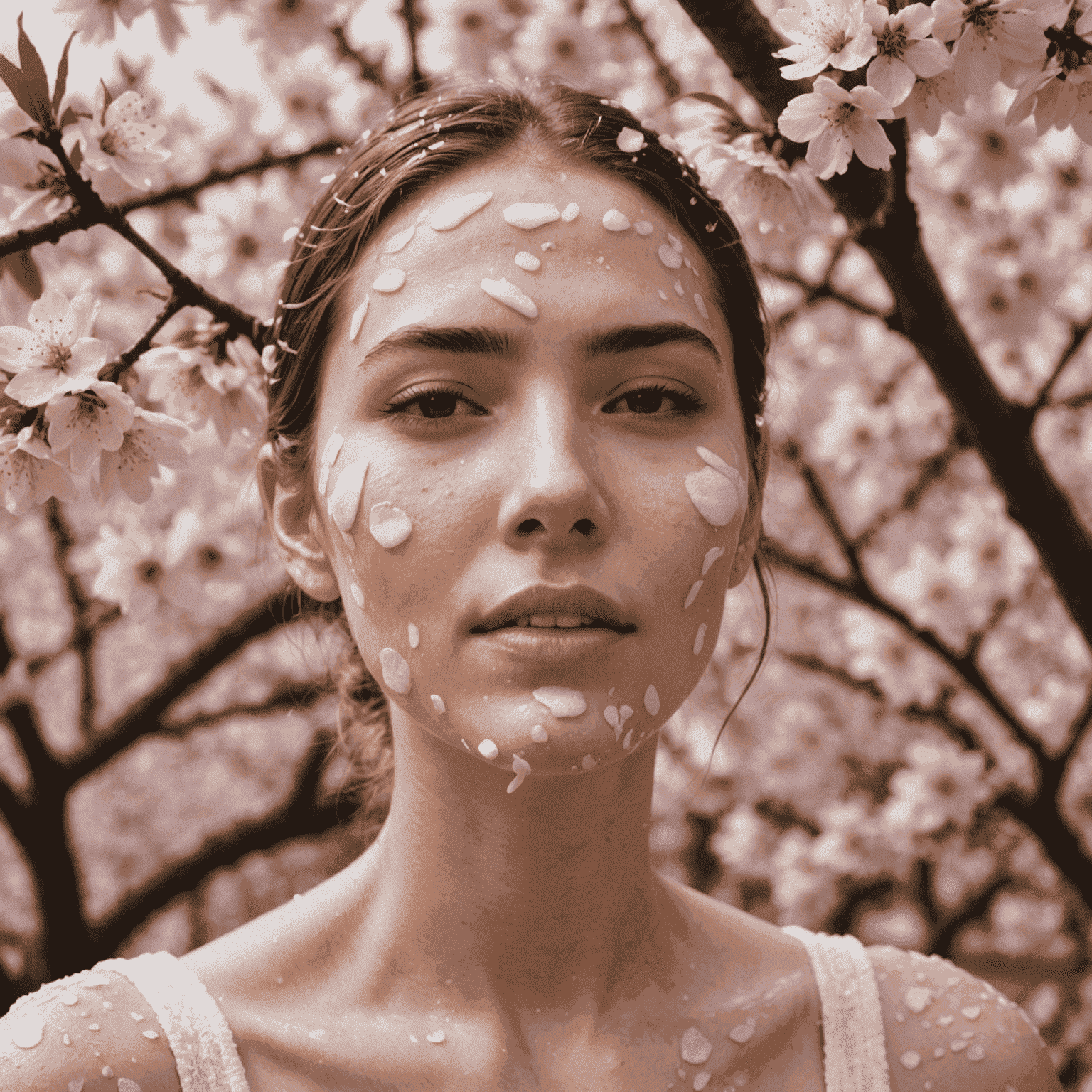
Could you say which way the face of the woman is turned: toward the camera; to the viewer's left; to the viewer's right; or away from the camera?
toward the camera

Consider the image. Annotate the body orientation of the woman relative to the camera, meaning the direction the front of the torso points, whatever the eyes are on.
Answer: toward the camera
